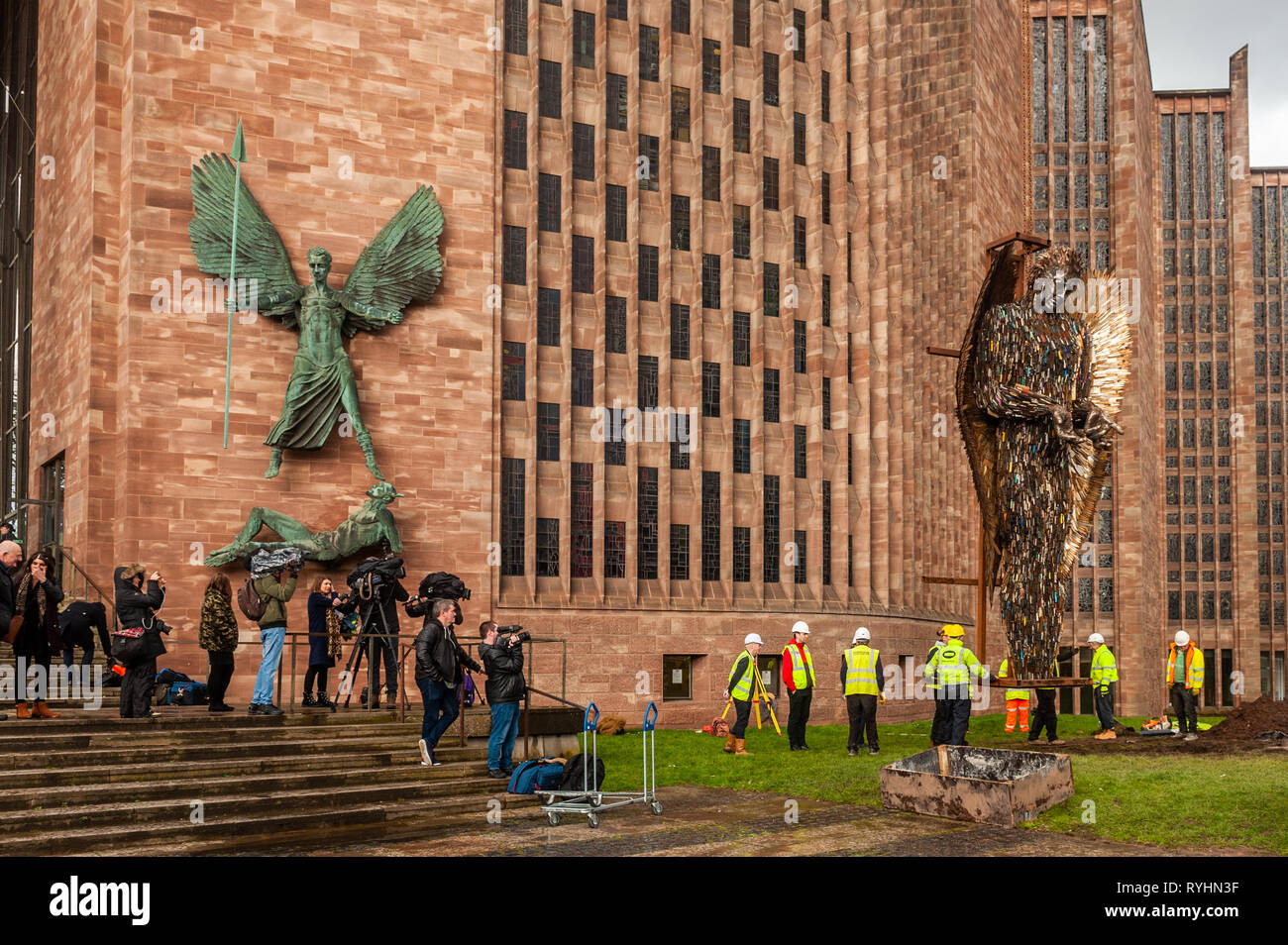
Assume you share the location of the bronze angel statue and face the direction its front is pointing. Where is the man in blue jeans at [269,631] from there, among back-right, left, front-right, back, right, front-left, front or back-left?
front

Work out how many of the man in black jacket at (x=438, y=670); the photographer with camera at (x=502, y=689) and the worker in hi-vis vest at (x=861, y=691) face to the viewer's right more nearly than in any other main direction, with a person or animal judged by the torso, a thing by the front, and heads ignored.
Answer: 2

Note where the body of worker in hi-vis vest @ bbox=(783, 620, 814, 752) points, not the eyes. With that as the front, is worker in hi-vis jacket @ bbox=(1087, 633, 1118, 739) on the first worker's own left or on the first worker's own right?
on the first worker's own left

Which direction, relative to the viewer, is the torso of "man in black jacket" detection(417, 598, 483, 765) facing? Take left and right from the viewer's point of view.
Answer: facing to the right of the viewer

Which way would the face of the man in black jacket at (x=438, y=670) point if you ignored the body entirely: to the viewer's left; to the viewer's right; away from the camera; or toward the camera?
to the viewer's right

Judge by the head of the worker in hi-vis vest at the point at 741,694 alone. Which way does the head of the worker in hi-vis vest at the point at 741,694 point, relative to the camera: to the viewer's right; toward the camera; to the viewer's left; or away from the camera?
to the viewer's right

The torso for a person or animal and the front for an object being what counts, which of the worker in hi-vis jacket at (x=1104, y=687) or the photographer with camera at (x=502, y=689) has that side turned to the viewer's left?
the worker in hi-vis jacket

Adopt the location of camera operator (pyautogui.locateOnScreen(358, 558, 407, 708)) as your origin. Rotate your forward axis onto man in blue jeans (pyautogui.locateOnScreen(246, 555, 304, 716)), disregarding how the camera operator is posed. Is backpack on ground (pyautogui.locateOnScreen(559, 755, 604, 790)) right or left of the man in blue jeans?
left

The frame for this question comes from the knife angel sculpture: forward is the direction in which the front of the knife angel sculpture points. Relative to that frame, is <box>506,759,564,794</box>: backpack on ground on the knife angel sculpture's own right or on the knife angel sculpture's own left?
on the knife angel sculpture's own right

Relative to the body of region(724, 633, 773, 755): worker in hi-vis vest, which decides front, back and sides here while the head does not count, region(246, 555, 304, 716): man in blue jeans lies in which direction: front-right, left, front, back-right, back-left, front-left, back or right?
back-right

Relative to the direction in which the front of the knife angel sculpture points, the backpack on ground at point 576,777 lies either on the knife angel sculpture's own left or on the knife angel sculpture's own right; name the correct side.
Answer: on the knife angel sculpture's own right
